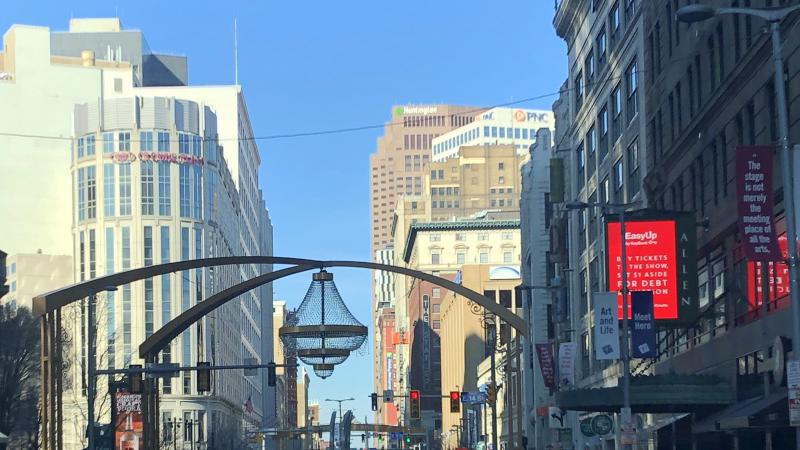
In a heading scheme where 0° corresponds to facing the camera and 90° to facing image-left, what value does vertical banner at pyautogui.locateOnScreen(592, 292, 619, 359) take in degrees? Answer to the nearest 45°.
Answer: approximately 0°

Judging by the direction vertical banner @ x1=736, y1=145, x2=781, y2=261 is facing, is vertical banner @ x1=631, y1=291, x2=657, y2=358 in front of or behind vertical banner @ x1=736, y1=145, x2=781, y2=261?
behind

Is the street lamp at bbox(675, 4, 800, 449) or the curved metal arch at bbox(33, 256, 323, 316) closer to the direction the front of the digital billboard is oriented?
the street lamp

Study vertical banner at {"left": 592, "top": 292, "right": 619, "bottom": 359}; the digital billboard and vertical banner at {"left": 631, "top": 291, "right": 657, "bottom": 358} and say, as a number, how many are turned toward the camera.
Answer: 3

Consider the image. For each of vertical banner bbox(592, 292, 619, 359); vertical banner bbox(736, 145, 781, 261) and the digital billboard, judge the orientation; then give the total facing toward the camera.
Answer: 3

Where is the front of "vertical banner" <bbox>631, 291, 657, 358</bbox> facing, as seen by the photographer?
facing the viewer

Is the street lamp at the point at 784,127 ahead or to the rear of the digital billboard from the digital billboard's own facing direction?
ahead

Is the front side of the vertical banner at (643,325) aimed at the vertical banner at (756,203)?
yes
